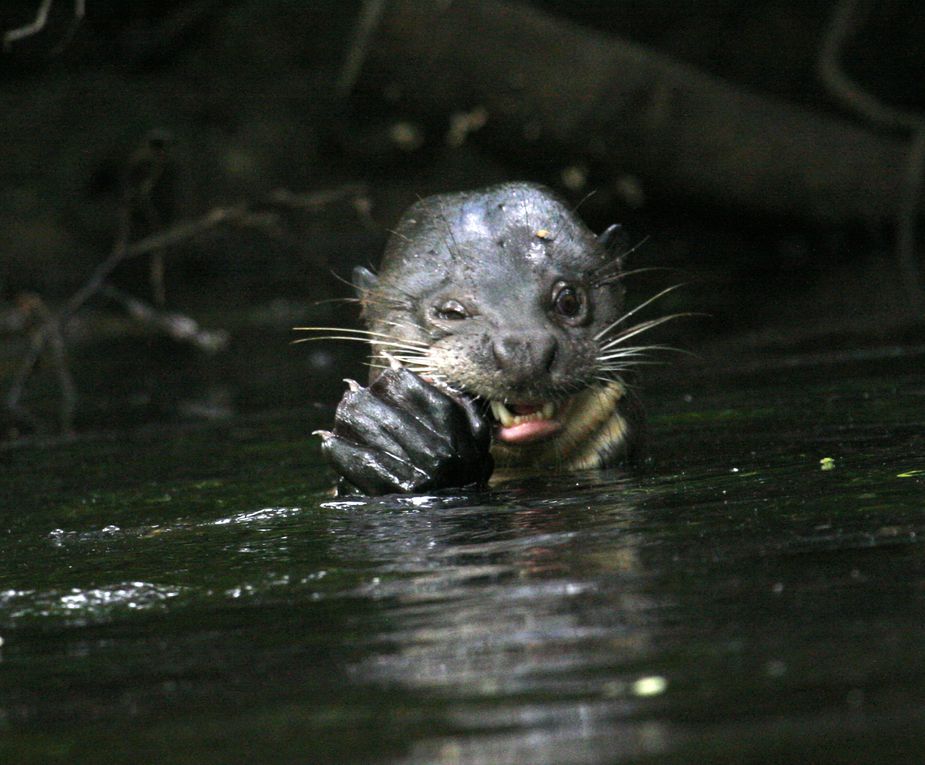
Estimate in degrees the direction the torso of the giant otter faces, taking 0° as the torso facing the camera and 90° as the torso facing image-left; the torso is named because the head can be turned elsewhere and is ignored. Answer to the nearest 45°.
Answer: approximately 0°

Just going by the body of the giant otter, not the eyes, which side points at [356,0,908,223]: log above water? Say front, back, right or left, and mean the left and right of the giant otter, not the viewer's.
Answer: back

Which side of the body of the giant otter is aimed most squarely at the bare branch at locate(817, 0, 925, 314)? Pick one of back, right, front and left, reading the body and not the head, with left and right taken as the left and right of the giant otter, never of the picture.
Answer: back

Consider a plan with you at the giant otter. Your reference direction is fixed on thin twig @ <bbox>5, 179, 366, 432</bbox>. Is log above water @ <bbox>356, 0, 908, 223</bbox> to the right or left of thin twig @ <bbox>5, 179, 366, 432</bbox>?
right

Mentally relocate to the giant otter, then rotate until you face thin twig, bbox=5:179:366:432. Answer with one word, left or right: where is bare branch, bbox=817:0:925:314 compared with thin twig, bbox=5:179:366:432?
right
